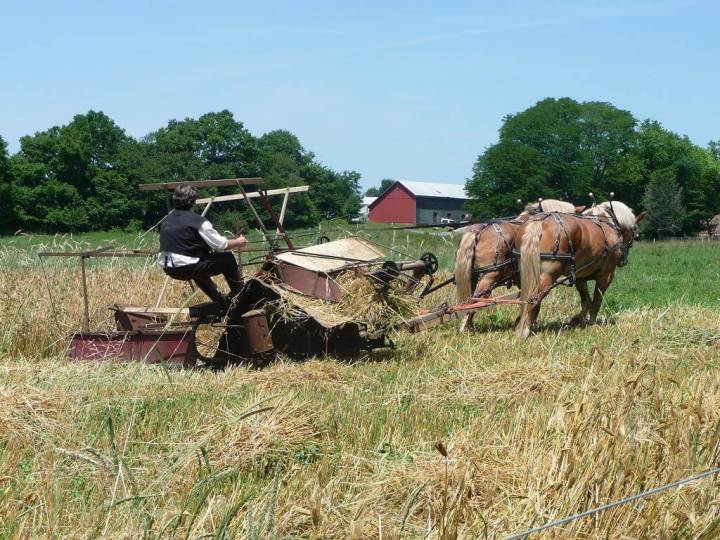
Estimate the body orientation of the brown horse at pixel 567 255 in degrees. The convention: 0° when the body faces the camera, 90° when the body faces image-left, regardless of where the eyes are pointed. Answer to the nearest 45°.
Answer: approximately 225°

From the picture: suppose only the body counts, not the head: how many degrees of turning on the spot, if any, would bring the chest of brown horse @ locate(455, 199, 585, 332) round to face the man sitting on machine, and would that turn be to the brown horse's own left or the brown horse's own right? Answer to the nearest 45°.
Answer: approximately 180°

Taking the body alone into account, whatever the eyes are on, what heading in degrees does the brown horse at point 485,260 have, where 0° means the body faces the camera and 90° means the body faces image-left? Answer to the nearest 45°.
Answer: approximately 225°

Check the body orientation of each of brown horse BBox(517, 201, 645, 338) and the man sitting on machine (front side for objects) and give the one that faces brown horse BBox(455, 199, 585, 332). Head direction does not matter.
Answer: the man sitting on machine

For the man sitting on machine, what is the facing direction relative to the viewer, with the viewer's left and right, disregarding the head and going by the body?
facing away from the viewer and to the right of the viewer

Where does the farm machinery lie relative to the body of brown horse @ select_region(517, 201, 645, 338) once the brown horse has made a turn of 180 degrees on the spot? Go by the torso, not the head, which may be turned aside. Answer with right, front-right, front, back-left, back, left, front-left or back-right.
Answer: front

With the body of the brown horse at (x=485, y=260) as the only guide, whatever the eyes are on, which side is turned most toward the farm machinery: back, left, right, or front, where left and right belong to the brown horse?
back
